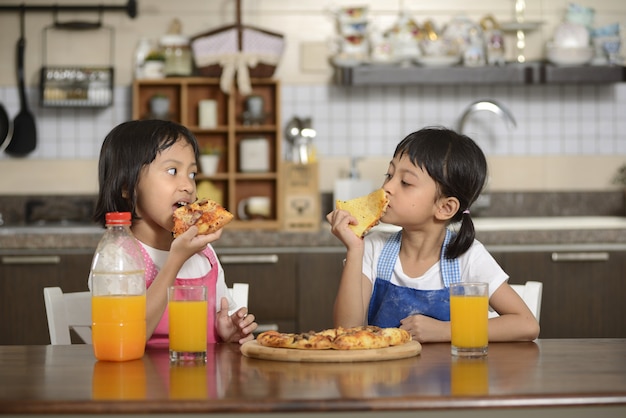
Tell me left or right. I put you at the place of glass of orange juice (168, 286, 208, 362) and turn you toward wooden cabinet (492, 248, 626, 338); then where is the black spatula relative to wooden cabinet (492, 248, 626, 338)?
left

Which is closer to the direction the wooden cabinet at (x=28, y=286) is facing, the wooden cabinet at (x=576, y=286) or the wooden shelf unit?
the wooden cabinet

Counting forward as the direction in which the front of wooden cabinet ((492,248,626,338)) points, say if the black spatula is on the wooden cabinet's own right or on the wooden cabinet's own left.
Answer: on the wooden cabinet's own right

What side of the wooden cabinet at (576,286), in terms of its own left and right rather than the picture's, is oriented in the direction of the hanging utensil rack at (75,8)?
right

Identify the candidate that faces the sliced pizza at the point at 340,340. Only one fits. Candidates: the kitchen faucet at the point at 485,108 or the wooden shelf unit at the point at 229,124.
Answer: the wooden shelf unit

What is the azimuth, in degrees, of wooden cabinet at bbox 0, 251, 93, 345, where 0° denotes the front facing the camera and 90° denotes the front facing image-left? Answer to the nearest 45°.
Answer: approximately 0°

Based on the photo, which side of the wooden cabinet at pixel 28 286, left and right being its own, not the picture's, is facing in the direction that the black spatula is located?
back

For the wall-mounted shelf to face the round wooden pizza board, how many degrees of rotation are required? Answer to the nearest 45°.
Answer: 0° — it already faces it

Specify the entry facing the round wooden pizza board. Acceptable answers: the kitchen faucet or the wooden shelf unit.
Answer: the wooden shelf unit
